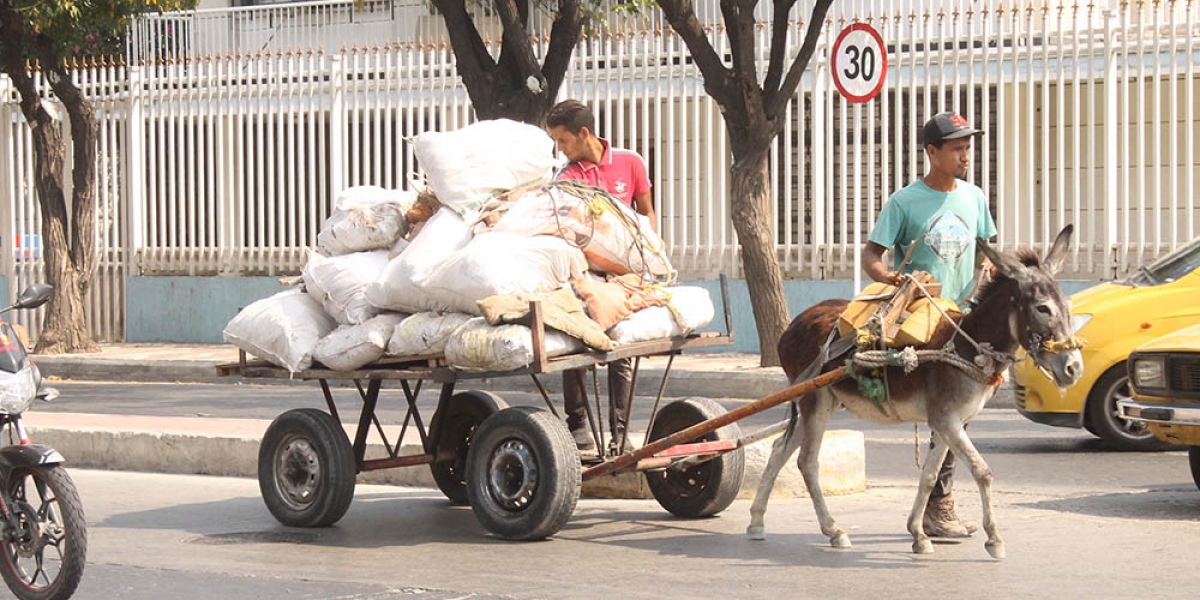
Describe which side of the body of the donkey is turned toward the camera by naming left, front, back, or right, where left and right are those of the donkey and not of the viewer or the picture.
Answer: right

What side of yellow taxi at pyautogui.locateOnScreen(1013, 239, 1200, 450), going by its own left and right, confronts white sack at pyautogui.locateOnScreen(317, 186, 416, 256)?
front

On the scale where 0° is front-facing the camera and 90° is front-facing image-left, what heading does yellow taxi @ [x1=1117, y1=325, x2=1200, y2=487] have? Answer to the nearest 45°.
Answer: approximately 45°

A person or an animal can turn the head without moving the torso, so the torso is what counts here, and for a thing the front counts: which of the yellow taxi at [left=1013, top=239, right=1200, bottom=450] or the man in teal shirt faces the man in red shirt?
the yellow taxi

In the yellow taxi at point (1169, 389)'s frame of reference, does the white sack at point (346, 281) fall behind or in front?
in front

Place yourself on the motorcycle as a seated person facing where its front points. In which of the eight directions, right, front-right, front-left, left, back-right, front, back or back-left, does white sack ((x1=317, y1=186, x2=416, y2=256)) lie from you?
left

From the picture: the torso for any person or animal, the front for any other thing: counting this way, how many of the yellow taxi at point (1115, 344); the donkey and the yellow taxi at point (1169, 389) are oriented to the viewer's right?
1

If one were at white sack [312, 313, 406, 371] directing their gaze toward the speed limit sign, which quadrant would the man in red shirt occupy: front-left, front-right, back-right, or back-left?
front-right

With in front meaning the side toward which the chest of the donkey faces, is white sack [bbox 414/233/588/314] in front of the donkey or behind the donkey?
behind

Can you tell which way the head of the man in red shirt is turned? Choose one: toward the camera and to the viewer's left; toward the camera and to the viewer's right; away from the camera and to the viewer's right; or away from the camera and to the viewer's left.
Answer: toward the camera and to the viewer's left

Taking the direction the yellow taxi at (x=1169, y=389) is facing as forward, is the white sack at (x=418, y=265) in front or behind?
in front

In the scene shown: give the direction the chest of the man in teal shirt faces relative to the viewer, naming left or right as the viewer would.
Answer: facing the viewer and to the right of the viewer

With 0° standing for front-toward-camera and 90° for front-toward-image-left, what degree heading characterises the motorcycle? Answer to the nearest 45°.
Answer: approximately 315°

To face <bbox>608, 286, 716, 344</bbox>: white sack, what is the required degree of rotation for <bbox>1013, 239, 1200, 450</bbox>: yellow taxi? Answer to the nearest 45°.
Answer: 0° — it already faces it
